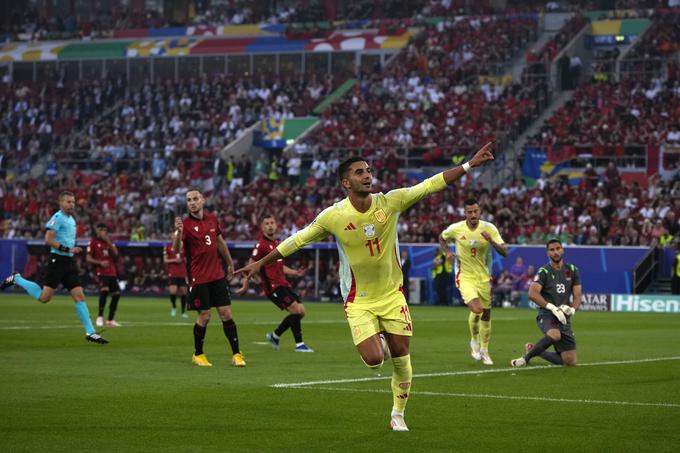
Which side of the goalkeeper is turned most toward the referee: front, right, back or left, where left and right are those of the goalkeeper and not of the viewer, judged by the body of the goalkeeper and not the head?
right

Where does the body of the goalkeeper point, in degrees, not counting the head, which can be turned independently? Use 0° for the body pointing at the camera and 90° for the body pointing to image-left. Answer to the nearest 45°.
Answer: approximately 0°
